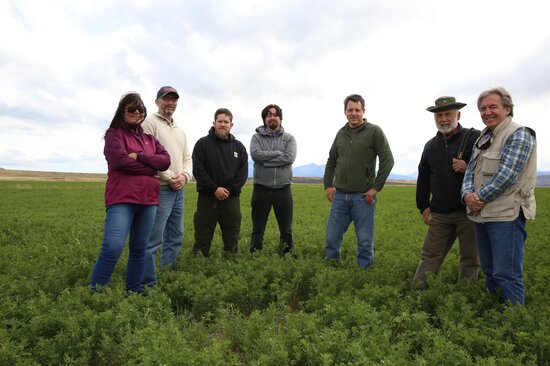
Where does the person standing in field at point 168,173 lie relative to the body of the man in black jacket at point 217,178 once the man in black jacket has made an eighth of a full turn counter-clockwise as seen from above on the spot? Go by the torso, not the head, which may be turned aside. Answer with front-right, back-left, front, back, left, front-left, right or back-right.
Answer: right

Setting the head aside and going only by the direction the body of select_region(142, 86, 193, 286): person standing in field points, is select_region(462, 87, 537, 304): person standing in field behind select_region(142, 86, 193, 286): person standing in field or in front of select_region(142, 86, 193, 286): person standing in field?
in front

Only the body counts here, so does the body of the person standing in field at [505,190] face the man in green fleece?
no

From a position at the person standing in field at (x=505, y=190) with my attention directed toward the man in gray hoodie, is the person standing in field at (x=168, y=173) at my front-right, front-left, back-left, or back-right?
front-left

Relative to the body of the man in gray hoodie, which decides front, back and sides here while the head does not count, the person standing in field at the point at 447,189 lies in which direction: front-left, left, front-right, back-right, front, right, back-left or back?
front-left

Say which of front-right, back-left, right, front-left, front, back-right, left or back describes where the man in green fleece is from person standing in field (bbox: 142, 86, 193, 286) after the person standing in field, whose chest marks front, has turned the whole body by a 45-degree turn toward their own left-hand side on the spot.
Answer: front

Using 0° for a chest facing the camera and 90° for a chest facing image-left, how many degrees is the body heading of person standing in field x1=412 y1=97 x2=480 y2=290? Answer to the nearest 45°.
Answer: approximately 0°

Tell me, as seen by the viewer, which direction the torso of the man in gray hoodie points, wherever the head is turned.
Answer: toward the camera

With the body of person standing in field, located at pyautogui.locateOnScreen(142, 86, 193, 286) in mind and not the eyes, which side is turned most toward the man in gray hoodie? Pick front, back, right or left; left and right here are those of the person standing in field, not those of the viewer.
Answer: left

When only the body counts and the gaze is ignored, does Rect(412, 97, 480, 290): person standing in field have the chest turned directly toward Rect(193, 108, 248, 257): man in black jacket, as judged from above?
no

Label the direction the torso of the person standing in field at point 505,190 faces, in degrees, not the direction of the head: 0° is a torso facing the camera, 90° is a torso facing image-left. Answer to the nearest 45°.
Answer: approximately 45°

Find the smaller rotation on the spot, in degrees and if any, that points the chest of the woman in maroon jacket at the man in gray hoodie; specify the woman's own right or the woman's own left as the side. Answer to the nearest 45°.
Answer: approximately 90° to the woman's own left

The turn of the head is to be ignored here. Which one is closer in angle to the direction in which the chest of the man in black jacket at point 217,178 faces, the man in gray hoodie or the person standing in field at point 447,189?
the person standing in field

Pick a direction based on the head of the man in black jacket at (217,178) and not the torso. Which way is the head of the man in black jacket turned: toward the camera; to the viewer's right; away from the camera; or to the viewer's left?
toward the camera

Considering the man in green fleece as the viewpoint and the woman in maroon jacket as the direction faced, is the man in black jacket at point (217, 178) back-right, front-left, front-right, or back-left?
front-right

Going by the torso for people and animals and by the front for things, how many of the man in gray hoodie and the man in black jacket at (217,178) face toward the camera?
2

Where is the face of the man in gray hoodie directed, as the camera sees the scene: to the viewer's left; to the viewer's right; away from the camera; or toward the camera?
toward the camera

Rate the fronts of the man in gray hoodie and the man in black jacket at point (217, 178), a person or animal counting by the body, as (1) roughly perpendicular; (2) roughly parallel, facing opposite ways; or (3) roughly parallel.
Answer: roughly parallel

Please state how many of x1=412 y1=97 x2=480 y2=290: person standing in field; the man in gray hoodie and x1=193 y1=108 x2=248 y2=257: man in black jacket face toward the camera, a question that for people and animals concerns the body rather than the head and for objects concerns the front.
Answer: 3
